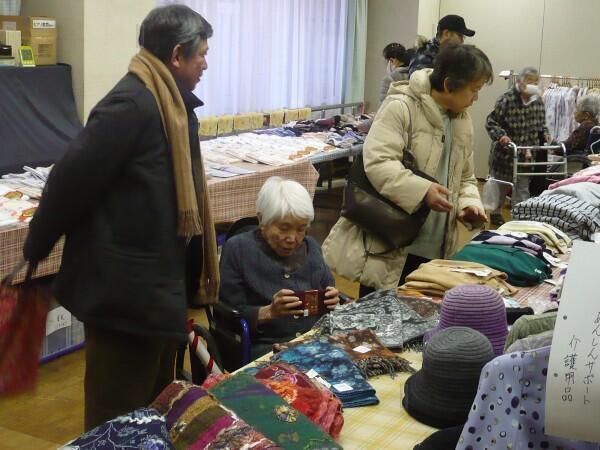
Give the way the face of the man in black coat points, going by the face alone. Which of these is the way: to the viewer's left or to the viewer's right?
to the viewer's right

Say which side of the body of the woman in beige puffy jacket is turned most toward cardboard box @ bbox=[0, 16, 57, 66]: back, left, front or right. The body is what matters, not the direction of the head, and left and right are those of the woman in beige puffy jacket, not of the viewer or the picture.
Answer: back

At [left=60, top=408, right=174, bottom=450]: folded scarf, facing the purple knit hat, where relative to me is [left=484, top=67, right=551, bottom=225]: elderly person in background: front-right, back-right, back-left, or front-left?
front-left

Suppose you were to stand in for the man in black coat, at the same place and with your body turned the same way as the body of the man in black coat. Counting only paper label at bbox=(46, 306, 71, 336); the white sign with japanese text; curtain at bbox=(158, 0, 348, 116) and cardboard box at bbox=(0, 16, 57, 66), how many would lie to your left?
3

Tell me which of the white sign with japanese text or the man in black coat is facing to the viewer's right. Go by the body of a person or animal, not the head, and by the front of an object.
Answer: the man in black coat

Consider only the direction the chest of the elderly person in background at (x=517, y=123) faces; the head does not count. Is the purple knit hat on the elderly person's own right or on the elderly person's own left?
on the elderly person's own right

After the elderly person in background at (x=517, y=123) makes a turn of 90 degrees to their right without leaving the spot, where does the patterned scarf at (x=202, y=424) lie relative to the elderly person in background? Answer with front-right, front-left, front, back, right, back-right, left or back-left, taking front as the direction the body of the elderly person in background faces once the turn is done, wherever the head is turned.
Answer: front-left

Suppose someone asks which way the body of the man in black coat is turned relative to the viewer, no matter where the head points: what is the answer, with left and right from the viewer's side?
facing to the right of the viewer

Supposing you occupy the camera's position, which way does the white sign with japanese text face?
facing the viewer

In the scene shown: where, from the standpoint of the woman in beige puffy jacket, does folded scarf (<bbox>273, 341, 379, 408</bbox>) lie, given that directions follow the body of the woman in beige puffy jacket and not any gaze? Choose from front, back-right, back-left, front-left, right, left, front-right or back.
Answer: front-right

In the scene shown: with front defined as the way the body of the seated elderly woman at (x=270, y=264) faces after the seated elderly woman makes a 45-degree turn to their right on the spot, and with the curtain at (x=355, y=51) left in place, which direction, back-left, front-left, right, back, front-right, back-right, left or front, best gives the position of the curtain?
back
